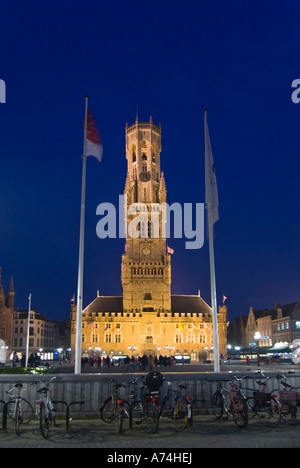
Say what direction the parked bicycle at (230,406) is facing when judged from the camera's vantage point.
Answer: facing away from the viewer and to the left of the viewer

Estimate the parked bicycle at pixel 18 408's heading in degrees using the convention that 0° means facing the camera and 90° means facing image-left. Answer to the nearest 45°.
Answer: approximately 180°

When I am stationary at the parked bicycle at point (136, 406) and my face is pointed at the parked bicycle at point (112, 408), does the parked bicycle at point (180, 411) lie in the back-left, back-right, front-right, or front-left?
back-left

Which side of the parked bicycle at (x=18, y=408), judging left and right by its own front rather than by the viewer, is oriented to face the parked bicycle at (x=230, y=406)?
right

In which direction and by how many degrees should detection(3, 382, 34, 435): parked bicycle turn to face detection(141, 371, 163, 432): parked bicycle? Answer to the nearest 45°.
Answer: approximately 90° to its right

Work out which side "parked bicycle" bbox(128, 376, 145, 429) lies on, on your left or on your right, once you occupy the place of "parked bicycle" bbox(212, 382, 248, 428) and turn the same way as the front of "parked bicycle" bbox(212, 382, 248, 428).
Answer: on your left

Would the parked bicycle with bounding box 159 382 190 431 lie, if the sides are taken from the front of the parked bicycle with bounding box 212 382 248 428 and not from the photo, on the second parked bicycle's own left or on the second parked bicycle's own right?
on the second parked bicycle's own left

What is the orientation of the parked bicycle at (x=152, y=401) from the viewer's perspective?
away from the camera

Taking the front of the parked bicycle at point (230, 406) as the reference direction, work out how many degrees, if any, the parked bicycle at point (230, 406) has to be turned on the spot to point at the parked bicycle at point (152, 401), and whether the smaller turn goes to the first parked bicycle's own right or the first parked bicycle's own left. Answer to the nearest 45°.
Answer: approximately 90° to the first parked bicycle's own left

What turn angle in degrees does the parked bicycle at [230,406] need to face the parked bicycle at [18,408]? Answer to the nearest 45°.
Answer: approximately 45° to its left

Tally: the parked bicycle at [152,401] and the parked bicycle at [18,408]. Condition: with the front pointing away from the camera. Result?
2
